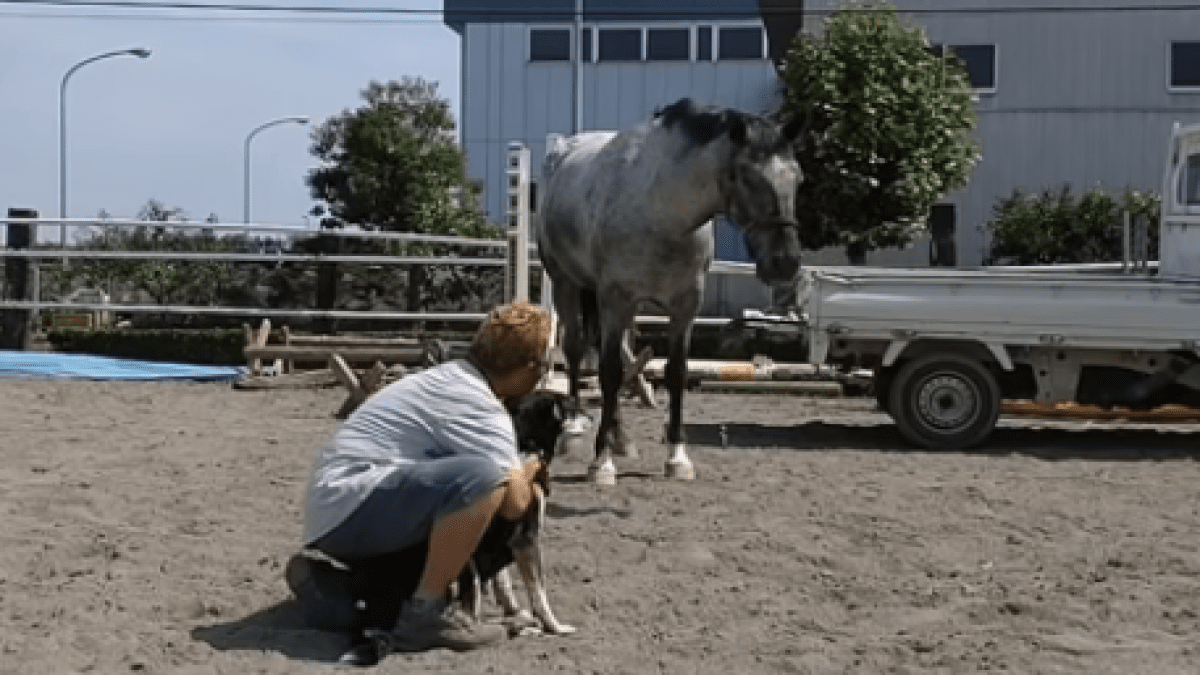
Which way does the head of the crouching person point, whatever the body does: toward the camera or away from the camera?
away from the camera

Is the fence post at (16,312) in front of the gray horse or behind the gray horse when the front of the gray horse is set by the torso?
behind

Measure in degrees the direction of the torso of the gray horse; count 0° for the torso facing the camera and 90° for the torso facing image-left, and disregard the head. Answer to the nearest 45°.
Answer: approximately 315°

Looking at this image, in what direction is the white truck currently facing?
to the viewer's right

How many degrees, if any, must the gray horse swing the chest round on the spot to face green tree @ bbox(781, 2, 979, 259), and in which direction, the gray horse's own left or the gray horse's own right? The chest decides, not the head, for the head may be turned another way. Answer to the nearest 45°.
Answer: approximately 135° to the gray horse's own left

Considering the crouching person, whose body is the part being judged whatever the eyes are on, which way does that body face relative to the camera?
to the viewer's right
